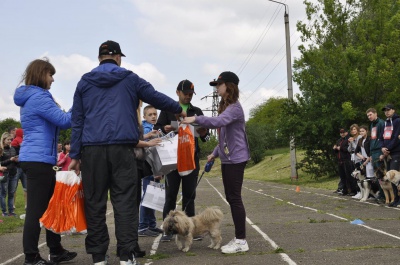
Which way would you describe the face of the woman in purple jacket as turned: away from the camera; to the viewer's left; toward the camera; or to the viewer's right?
to the viewer's left

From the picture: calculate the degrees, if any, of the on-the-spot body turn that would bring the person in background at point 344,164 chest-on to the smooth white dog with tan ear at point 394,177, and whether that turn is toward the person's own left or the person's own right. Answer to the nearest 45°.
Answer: approximately 45° to the person's own left

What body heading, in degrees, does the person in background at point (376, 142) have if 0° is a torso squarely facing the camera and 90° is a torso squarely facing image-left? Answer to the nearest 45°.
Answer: approximately 45°

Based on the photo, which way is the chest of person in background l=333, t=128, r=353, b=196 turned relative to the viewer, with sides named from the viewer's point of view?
facing the viewer and to the left of the viewer

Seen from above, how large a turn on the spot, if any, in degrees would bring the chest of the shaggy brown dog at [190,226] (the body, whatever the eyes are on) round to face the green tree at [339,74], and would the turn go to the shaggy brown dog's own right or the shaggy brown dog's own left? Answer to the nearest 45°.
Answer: approximately 180°

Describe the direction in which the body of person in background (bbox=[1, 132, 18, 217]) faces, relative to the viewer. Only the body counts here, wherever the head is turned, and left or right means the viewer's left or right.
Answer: facing the viewer and to the right of the viewer

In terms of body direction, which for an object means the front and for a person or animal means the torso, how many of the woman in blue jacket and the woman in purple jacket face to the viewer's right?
1

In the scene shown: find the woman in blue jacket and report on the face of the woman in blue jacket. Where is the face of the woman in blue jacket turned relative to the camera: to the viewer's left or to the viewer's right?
to the viewer's right
